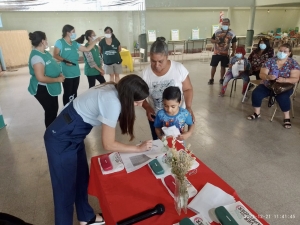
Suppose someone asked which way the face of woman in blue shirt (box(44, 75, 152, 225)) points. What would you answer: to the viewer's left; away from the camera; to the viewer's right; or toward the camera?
to the viewer's right

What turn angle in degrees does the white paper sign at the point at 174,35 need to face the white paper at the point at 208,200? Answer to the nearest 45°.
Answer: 0° — it already faces it

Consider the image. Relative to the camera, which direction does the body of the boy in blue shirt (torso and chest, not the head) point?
toward the camera

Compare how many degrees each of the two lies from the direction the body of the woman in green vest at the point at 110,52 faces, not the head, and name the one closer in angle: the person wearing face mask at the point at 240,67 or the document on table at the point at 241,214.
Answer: the document on table

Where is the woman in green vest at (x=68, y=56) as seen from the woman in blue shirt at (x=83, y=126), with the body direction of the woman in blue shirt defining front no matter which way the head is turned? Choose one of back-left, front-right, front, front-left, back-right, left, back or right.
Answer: left

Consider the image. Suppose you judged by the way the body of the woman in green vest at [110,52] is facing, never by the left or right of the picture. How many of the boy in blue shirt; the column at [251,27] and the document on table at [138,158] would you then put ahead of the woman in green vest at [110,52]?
2

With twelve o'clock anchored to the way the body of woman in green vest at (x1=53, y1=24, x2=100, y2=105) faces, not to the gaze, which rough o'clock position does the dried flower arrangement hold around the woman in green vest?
The dried flower arrangement is roughly at 1 o'clock from the woman in green vest.

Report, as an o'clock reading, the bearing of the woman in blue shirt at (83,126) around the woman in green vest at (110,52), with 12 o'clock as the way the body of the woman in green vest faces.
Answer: The woman in blue shirt is roughly at 12 o'clock from the woman in green vest.

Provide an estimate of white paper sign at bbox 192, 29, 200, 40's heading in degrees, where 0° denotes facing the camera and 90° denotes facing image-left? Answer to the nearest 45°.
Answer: approximately 0°

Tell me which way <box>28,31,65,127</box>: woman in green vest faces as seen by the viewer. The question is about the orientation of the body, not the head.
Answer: to the viewer's right

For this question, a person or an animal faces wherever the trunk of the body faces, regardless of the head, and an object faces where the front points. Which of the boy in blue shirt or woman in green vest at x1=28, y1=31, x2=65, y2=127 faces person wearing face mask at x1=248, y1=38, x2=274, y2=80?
the woman in green vest

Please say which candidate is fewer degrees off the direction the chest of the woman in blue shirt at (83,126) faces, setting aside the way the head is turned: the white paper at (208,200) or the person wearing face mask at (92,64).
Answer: the white paper

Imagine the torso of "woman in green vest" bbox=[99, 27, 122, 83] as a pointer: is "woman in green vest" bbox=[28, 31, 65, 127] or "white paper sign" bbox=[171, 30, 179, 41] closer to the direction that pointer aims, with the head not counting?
the woman in green vest
